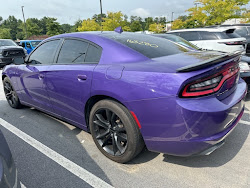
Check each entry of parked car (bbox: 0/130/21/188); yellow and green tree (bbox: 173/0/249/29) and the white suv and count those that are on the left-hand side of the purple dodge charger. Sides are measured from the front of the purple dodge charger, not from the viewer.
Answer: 1

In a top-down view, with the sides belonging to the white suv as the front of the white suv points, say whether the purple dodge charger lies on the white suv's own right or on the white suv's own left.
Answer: on the white suv's own left

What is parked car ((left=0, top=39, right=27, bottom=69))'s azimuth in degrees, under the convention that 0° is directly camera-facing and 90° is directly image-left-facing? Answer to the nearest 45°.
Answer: approximately 315°

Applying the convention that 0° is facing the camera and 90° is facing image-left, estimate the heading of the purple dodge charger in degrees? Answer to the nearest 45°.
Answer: approximately 135°

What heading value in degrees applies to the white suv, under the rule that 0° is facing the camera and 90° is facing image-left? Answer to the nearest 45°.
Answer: approximately 135°

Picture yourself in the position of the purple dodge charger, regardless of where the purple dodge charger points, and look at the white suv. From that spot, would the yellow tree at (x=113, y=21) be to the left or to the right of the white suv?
left

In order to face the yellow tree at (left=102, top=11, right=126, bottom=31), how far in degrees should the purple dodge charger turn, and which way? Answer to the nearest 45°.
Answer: approximately 45° to its right
